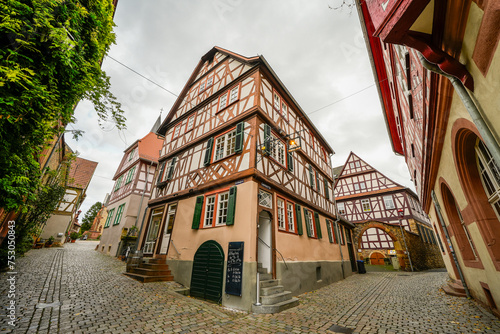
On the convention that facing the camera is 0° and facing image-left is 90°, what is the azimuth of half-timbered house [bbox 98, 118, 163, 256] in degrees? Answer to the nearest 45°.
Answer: approximately 45°

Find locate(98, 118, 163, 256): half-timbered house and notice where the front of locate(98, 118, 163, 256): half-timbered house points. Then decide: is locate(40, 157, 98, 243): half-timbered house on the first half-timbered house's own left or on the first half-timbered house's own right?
on the first half-timbered house's own right

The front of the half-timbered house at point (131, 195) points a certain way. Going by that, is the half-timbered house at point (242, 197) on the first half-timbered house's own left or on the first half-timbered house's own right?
on the first half-timbered house's own left

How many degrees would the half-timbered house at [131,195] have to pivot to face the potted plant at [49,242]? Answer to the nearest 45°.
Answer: approximately 90° to its right
